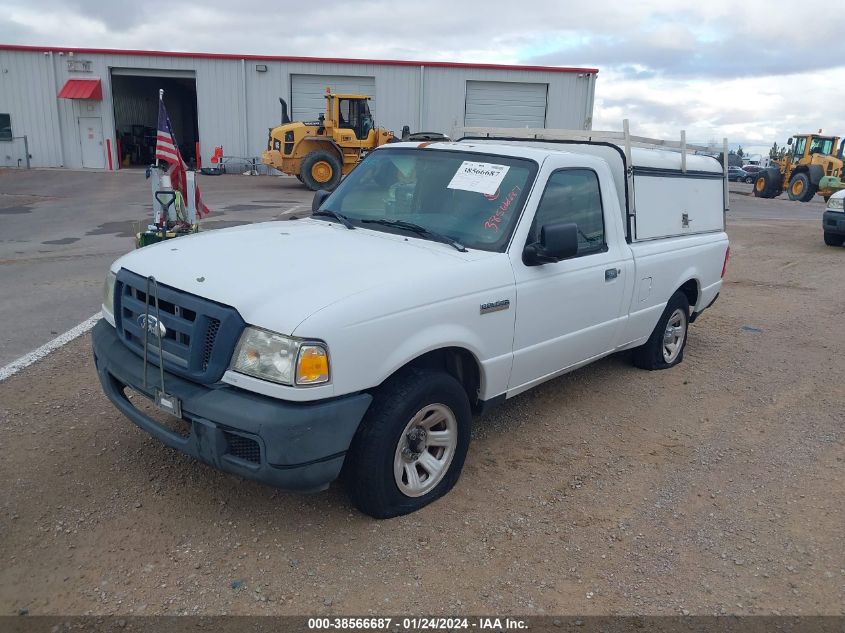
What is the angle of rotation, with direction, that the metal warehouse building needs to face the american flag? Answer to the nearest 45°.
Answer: approximately 45° to its right

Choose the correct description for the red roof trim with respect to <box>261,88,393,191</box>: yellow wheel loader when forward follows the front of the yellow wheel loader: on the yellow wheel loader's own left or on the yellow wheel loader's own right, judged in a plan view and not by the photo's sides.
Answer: on the yellow wheel loader's own left

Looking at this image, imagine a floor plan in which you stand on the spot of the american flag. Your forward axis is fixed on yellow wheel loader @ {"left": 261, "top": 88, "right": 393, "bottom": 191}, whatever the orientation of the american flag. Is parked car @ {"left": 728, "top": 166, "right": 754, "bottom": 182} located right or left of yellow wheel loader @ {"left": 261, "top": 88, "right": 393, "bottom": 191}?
right

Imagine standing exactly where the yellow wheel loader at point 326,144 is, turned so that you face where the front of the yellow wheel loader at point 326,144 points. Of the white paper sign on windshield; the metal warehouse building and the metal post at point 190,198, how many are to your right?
2

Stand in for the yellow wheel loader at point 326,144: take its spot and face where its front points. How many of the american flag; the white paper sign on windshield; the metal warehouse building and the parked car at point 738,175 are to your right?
2

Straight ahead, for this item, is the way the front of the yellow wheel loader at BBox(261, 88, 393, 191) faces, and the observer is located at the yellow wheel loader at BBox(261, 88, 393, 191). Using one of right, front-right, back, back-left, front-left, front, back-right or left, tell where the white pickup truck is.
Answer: right

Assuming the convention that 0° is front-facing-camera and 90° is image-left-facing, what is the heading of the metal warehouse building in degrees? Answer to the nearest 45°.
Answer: approximately 315°

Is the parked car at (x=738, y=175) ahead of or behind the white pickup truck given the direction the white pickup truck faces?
behind

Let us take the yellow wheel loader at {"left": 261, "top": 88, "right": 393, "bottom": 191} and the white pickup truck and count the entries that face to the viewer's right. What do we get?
1

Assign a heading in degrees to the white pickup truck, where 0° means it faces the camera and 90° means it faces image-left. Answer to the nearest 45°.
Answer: approximately 45°

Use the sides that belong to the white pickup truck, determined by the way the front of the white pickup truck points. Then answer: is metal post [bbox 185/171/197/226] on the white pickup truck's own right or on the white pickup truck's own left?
on the white pickup truck's own right

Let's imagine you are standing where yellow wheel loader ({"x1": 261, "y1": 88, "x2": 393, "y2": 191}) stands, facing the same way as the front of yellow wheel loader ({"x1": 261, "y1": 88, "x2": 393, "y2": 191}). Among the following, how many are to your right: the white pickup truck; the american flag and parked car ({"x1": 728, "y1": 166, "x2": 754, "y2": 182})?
2
